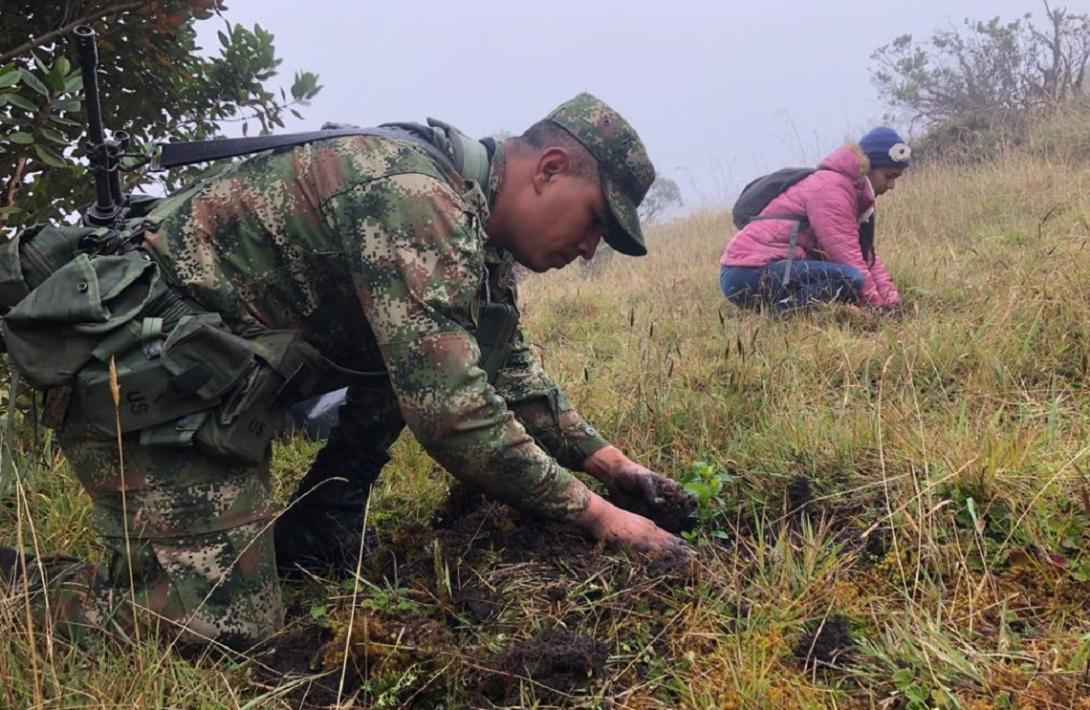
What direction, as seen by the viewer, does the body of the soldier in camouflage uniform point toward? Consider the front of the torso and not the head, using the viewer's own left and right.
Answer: facing to the right of the viewer

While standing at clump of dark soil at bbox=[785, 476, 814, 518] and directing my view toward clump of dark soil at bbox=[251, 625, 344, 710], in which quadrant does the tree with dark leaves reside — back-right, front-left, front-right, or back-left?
front-right

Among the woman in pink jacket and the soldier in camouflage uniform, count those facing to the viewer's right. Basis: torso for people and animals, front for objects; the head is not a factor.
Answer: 2

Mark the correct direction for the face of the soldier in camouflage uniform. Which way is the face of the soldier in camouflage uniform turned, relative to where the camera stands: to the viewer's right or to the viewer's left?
to the viewer's right

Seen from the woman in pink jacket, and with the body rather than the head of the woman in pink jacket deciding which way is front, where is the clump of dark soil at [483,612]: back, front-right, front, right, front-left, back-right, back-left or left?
right

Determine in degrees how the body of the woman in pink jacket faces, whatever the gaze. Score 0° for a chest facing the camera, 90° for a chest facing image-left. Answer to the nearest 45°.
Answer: approximately 270°

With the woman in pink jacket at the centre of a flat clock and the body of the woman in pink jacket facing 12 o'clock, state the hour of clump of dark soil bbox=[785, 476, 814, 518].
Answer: The clump of dark soil is roughly at 3 o'clock from the woman in pink jacket.

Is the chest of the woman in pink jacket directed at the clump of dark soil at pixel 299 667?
no

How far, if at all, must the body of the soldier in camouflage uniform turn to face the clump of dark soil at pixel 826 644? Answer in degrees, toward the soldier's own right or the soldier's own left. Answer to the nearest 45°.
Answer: approximately 45° to the soldier's own right

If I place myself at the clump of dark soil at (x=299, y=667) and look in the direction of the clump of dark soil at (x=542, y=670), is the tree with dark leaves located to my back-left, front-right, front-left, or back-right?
back-left

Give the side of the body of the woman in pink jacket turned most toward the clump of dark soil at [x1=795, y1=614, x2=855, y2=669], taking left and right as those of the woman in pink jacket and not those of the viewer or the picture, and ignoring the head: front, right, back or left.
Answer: right

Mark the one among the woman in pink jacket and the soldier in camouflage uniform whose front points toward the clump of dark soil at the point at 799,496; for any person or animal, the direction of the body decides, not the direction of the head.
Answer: the soldier in camouflage uniform
